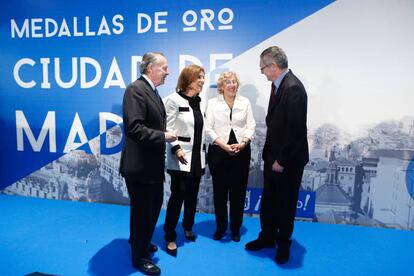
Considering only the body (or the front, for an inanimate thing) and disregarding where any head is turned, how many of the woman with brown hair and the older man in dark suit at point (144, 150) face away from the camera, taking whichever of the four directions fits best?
0

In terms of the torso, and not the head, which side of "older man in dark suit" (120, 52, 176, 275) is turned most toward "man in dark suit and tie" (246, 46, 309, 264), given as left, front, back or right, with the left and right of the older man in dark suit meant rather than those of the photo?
front

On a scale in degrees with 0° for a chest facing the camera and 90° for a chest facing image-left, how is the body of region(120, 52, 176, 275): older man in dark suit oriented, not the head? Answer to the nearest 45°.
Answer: approximately 270°

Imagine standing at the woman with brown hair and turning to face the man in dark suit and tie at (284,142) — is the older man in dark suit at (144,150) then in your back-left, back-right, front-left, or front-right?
back-right

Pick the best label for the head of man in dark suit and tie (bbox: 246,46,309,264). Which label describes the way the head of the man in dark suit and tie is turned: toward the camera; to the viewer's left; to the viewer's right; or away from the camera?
to the viewer's left

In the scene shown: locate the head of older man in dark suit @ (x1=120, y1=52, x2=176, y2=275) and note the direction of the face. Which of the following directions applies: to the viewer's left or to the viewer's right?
to the viewer's right

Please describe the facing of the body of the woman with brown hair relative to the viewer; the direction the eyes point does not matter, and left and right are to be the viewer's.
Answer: facing the viewer and to the right of the viewer
